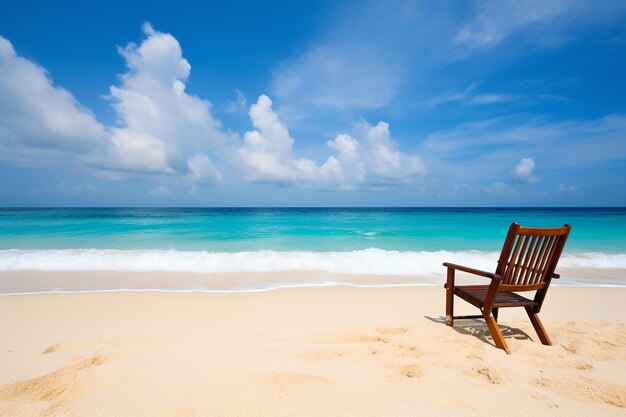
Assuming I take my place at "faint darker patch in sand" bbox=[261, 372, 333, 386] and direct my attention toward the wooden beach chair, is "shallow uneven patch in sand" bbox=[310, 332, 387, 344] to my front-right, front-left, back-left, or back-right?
front-left

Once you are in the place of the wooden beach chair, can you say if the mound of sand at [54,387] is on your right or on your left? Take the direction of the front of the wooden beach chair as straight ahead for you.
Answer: on your left

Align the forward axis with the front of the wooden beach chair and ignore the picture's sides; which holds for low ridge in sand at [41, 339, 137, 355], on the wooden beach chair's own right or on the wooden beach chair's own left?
on the wooden beach chair's own left

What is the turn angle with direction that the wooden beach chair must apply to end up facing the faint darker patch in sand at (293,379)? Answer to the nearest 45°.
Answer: approximately 90° to its left

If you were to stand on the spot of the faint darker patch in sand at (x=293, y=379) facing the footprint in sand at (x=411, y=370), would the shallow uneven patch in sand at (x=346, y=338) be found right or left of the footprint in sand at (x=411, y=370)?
left

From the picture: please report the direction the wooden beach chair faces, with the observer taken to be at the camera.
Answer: facing away from the viewer and to the left of the viewer

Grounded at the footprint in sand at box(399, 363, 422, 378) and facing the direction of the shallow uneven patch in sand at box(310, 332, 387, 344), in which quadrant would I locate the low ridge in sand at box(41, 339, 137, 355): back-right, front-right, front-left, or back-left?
front-left

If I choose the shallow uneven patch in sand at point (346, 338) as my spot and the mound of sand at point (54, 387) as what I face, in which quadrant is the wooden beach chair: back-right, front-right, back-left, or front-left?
back-left

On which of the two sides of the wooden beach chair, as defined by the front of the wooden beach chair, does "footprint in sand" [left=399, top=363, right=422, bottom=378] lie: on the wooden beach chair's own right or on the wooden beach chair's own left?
on the wooden beach chair's own left
